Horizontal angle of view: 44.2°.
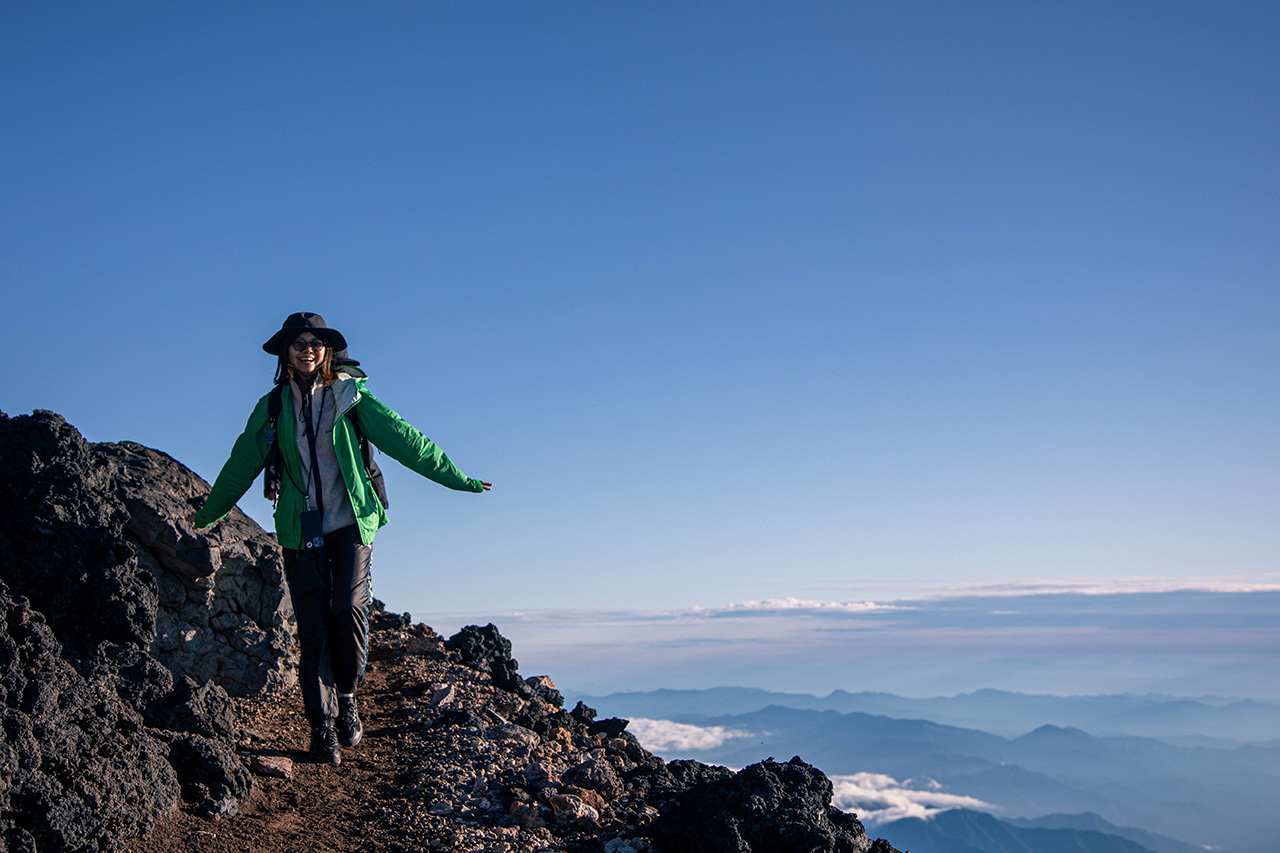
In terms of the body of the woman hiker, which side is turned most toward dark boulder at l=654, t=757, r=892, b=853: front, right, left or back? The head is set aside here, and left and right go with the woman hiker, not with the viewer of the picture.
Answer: left

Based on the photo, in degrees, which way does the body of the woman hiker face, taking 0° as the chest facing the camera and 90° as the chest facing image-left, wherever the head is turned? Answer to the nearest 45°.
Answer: approximately 0°

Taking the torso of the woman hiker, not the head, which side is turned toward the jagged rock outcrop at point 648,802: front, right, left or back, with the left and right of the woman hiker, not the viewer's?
left

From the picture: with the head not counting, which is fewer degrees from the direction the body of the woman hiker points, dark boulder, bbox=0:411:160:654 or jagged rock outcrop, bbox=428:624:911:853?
the jagged rock outcrop
